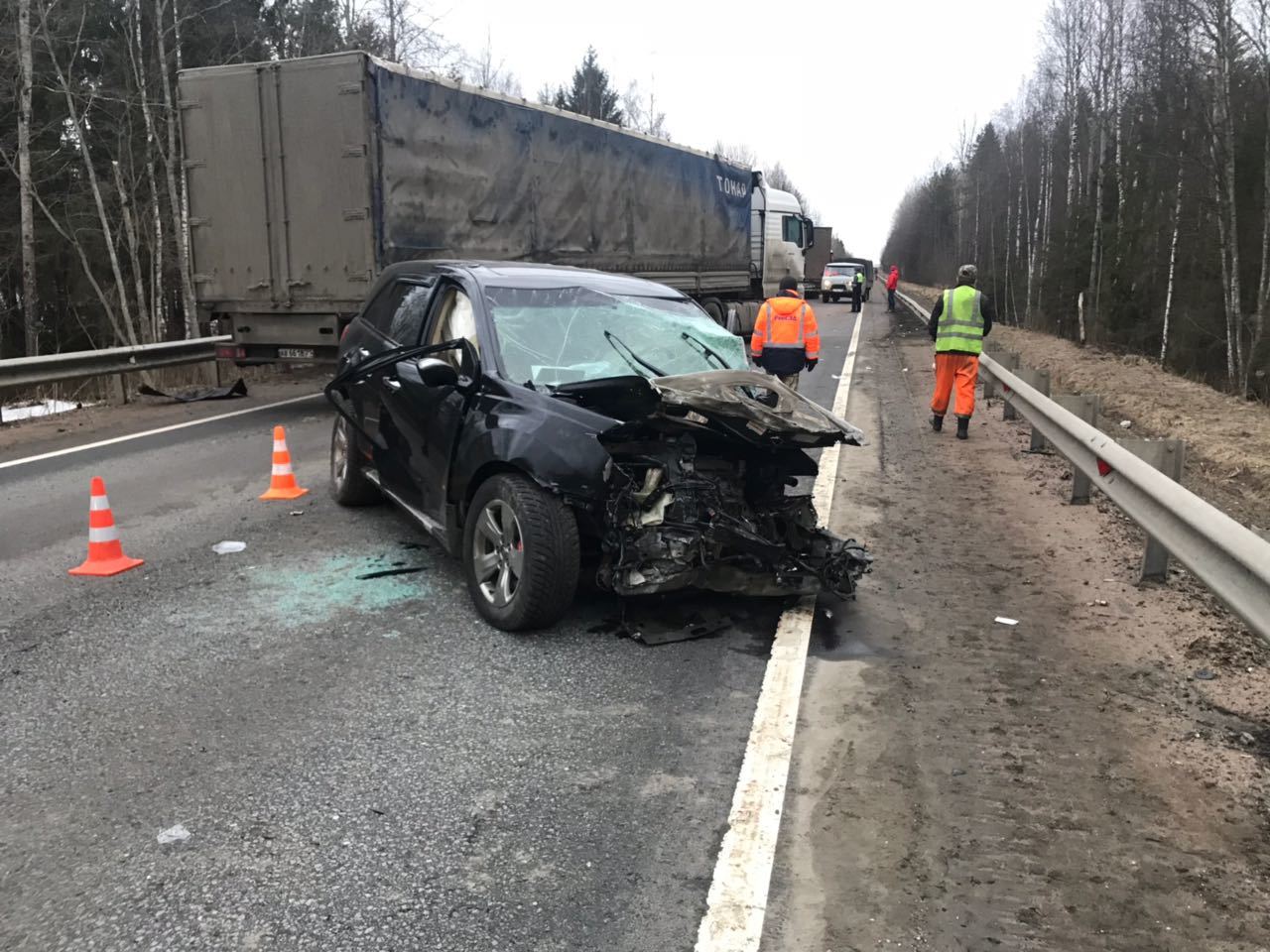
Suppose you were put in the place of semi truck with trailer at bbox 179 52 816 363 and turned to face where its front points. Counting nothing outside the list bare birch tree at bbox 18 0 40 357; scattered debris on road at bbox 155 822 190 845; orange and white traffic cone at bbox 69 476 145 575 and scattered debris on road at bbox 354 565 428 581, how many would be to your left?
1

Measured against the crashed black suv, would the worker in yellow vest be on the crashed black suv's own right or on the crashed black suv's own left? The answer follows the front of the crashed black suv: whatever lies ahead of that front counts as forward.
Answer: on the crashed black suv's own left

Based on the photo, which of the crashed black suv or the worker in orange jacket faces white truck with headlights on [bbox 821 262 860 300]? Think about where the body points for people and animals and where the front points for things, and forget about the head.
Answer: the worker in orange jacket

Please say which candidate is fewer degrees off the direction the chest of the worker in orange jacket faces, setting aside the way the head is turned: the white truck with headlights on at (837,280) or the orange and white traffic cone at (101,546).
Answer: the white truck with headlights on

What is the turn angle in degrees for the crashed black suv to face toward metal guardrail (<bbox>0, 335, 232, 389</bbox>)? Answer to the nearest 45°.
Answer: approximately 180°

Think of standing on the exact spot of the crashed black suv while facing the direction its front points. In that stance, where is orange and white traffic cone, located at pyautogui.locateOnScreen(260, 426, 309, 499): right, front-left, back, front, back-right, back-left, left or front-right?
back

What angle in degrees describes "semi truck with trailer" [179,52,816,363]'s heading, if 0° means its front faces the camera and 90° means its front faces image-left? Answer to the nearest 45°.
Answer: approximately 225°

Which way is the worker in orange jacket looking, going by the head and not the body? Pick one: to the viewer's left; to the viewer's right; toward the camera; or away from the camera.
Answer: away from the camera

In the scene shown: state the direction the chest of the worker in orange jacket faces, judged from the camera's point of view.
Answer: away from the camera
